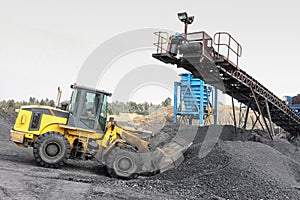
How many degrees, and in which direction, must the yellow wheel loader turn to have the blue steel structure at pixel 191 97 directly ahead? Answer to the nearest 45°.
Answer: approximately 45° to its left

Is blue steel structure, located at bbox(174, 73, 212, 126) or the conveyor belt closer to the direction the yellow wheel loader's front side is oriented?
the conveyor belt

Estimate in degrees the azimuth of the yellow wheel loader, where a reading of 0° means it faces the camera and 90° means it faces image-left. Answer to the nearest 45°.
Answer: approximately 270°
